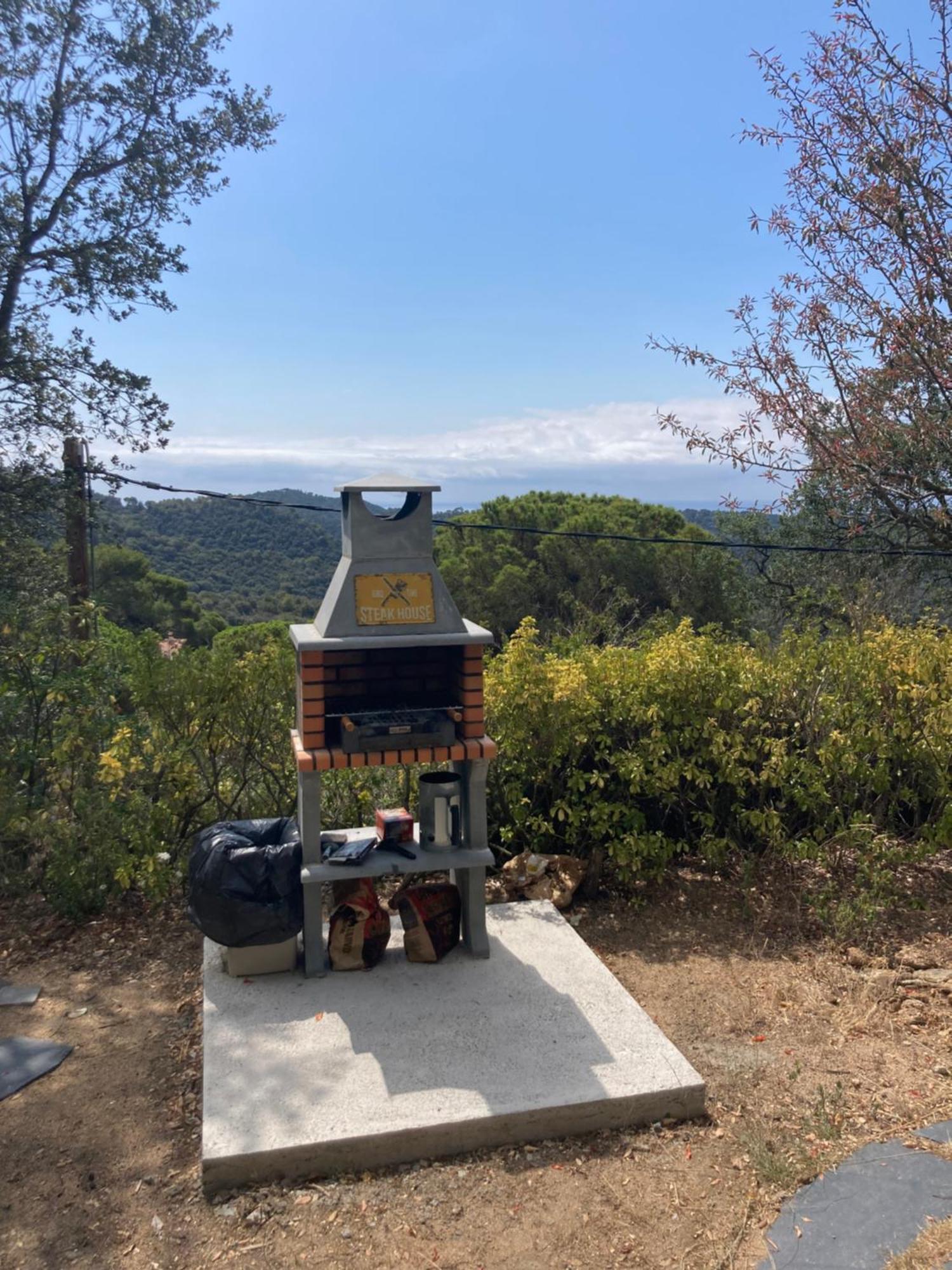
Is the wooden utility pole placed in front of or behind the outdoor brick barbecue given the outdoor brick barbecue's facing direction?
behind

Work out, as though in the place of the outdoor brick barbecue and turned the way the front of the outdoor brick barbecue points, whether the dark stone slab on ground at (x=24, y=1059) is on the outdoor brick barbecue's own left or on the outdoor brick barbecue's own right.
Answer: on the outdoor brick barbecue's own right

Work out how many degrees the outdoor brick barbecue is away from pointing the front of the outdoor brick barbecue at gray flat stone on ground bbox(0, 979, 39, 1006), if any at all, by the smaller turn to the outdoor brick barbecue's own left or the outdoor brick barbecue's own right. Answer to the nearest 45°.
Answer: approximately 90° to the outdoor brick barbecue's own right

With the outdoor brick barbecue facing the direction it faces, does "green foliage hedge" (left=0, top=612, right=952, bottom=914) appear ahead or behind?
behind

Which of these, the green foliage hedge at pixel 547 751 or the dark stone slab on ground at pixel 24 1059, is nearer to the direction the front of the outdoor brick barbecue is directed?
the dark stone slab on ground

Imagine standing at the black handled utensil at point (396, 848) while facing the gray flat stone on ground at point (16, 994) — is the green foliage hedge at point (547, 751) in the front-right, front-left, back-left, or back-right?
back-right

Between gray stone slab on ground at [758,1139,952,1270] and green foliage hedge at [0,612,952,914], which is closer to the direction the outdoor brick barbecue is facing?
the gray stone slab on ground

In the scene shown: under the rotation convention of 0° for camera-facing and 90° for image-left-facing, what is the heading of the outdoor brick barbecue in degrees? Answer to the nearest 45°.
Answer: approximately 0°

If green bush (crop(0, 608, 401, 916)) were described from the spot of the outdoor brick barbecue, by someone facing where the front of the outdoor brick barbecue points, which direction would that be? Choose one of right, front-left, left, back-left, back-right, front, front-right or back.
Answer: back-right
